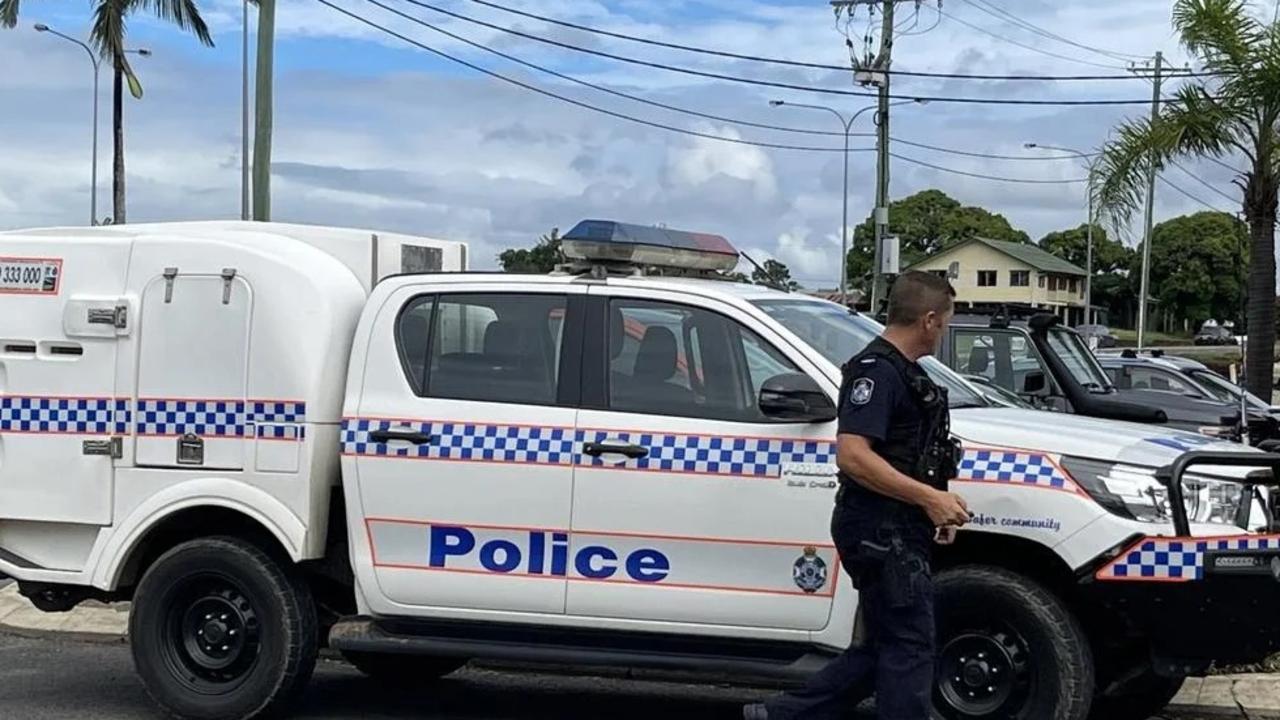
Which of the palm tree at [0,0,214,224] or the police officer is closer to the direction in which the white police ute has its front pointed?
the police officer

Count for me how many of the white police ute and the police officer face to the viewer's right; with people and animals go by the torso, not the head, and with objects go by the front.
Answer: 2

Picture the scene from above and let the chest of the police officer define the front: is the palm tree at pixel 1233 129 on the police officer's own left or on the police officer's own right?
on the police officer's own left

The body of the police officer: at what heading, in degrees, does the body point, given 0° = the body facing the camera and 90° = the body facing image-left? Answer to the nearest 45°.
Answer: approximately 270°

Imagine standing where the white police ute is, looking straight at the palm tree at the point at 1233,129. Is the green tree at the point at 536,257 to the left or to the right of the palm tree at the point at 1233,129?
left

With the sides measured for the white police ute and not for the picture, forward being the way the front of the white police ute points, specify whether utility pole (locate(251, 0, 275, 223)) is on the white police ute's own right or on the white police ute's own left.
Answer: on the white police ute's own left

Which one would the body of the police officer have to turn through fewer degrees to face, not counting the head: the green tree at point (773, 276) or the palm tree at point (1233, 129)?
the palm tree

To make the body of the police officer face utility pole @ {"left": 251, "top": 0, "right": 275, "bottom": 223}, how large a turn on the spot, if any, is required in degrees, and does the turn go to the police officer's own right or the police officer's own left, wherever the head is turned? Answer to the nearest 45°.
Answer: approximately 135° to the police officer's own left

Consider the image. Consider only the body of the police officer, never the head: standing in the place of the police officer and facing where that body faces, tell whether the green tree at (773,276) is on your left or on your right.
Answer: on your left

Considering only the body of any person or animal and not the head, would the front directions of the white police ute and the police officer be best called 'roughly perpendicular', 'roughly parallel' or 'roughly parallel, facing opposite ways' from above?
roughly parallel

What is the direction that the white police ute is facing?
to the viewer's right

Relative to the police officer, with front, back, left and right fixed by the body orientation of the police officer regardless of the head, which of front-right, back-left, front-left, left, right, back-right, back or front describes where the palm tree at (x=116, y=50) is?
back-left
